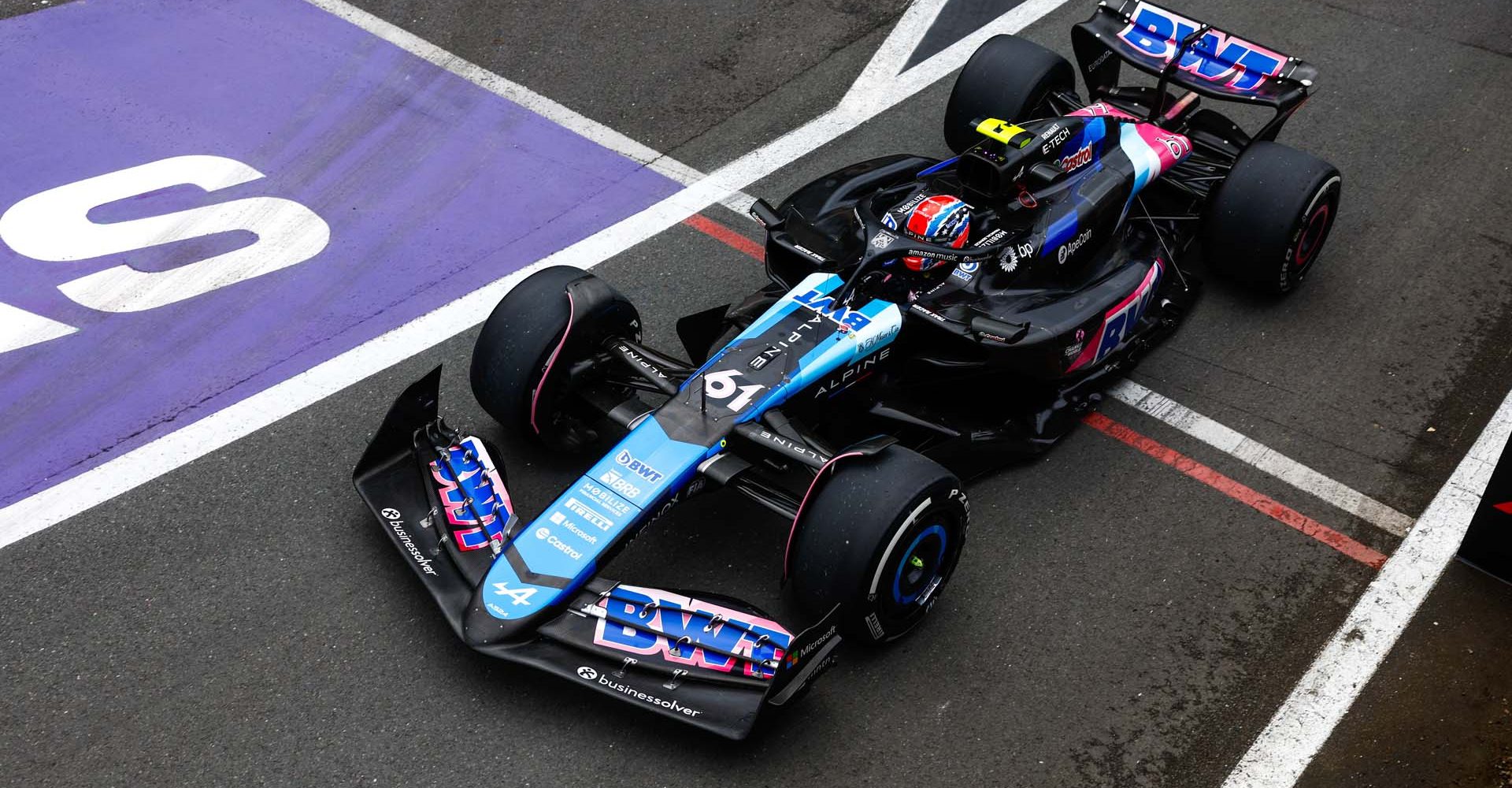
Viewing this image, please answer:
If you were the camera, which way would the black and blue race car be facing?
facing the viewer and to the left of the viewer
